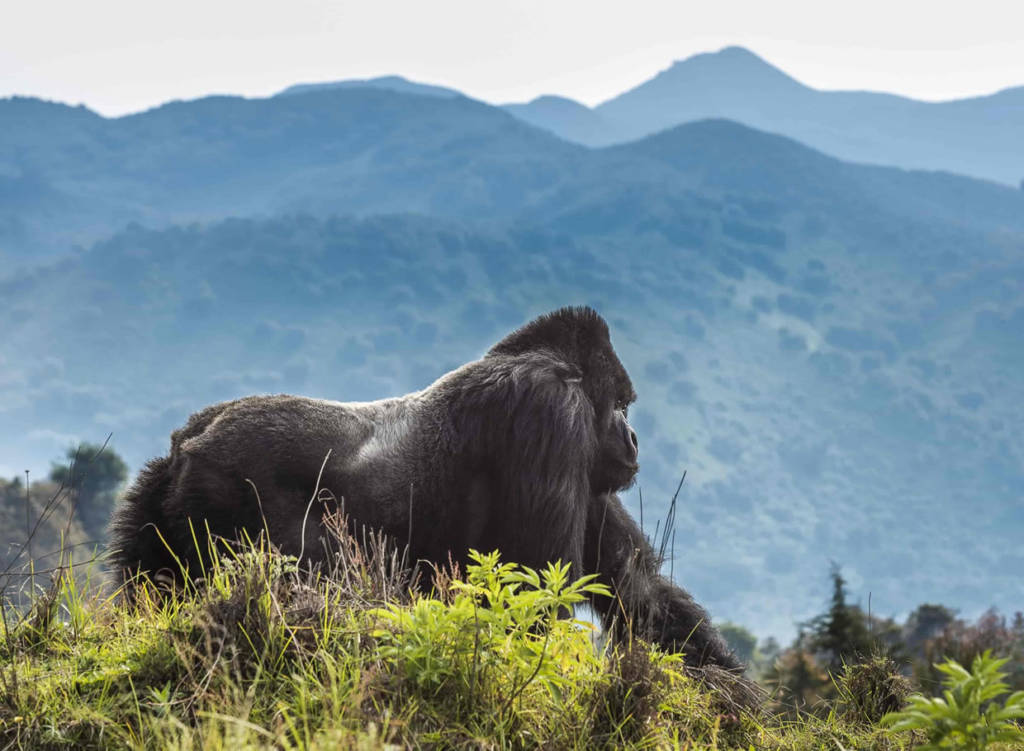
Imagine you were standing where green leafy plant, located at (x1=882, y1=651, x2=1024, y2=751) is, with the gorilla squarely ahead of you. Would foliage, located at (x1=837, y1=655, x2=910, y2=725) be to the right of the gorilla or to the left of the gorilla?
right

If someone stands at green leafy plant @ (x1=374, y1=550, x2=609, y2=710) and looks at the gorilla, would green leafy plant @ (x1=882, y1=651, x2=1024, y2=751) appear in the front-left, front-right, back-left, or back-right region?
back-right

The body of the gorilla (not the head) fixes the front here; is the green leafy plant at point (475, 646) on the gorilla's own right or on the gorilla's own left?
on the gorilla's own right

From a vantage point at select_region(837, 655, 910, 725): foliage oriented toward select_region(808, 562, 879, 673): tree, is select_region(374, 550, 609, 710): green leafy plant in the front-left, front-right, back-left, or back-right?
back-left

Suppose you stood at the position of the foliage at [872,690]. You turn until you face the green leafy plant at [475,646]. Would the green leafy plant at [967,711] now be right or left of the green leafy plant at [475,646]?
left

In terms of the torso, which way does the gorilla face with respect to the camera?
to the viewer's right

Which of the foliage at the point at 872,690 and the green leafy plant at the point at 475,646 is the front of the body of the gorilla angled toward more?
the foliage

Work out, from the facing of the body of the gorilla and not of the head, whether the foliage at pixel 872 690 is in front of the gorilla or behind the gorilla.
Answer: in front

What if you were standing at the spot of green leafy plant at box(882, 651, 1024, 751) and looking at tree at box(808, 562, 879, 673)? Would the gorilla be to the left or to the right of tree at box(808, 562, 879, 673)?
left

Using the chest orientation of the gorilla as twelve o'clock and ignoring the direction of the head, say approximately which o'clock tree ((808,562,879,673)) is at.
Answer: The tree is roughly at 10 o'clock from the gorilla.

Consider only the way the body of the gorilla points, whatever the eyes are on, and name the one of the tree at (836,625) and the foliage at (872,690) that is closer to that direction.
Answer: the foliage

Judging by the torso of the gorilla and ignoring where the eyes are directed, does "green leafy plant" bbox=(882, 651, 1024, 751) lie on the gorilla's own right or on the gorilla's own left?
on the gorilla's own right
